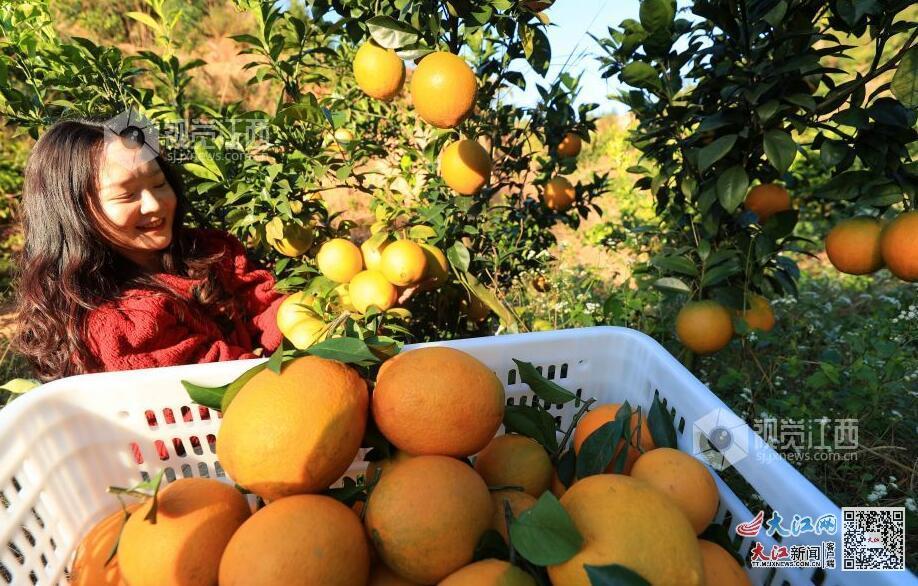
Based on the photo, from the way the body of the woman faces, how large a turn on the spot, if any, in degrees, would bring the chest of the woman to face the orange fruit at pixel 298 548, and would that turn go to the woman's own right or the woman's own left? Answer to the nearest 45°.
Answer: approximately 45° to the woman's own right

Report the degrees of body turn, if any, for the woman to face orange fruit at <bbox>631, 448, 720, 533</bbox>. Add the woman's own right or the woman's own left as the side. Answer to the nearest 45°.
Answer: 0° — they already face it

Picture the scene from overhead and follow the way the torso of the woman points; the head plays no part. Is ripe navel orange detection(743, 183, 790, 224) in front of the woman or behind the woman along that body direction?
in front

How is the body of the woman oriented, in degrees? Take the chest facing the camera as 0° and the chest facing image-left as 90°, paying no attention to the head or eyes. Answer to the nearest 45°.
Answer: approximately 315°

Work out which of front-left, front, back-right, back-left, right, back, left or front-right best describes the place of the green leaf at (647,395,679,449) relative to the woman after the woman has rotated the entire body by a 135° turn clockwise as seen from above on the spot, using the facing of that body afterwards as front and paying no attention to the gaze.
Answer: back-left

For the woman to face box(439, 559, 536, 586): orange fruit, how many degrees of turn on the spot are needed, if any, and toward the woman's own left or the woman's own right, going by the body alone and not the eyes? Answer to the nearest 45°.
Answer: approximately 45° to the woman's own right

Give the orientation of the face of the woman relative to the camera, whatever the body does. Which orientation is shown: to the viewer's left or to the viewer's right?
to the viewer's right

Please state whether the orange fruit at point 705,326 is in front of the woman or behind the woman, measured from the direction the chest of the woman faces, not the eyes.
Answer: in front
